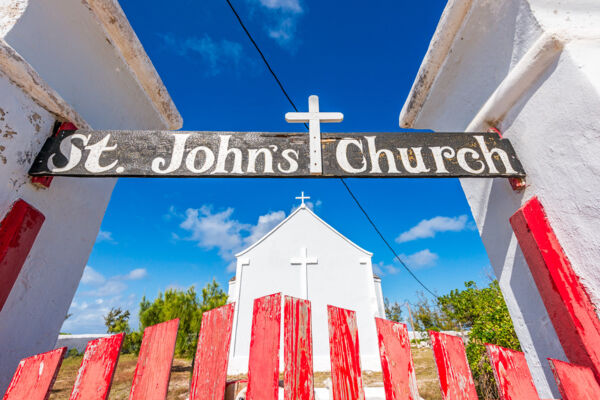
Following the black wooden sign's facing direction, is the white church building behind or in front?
behind

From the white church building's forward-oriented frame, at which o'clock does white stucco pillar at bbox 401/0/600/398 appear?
The white stucco pillar is roughly at 12 o'clock from the white church building.

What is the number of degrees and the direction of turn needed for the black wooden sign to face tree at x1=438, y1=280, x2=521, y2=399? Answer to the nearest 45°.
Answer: approximately 135° to its left

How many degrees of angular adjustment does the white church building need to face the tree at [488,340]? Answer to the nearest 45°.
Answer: approximately 45° to its left

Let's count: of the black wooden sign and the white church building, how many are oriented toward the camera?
2

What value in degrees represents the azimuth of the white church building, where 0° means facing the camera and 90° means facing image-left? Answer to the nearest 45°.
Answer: approximately 0°

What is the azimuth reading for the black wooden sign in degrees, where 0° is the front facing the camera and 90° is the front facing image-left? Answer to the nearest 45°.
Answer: approximately 0°
